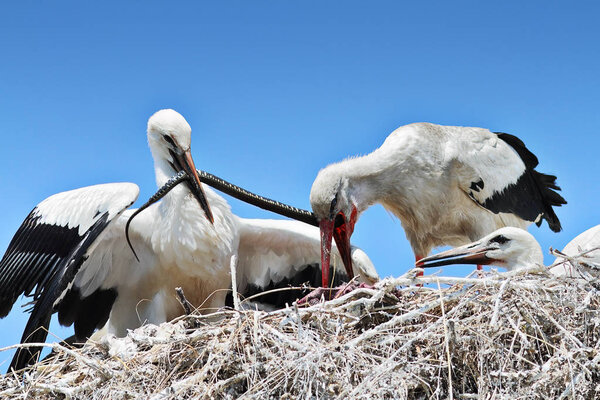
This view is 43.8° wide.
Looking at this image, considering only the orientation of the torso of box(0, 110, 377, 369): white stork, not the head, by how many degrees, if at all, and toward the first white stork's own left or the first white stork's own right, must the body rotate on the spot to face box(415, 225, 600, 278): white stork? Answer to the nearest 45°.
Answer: approximately 45° to the first white stork's own left

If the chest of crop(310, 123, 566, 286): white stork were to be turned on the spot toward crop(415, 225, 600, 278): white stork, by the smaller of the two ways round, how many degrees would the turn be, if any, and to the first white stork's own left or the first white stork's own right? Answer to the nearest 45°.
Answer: approximately 90° to the first white stork's own left

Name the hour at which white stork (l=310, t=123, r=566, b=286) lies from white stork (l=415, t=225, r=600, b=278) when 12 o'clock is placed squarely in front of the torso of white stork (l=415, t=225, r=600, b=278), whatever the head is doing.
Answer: white stork (l=310, t=123, r=566, b=286) is roughly at 2 o'clock from white stork (l=415, t=225, r=600, b=278).

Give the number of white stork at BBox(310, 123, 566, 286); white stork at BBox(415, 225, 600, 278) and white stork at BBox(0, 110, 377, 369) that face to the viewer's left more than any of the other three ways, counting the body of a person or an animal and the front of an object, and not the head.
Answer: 2

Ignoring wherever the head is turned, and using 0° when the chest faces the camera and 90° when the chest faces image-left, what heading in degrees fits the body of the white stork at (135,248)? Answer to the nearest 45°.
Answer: approximately 315°

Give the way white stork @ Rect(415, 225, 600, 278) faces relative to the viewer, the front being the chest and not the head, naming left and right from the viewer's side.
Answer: facing to the left of the viewer

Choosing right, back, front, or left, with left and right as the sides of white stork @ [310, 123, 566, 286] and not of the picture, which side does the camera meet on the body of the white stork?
left

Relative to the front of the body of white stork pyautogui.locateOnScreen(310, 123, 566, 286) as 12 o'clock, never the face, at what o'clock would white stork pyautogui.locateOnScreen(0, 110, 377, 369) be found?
white stork pyautogui.locateOnScreen(0, 110, 377, 369) is roughly at 11 o'clock from white stork pyautogui.locateOnScreen(310, 123, 566, 286).

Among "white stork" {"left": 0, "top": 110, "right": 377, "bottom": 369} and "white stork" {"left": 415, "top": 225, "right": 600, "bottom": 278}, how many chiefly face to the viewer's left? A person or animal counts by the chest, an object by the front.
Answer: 1

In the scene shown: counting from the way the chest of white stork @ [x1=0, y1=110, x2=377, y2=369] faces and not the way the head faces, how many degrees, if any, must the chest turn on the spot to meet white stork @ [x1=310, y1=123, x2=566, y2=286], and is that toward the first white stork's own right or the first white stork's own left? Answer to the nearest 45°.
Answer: approximately 45° to the first white stork's own left

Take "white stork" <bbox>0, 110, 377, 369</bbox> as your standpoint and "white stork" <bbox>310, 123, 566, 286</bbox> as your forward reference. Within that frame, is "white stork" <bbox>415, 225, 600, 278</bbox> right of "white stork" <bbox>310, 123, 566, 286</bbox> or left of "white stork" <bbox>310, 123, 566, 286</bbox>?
right

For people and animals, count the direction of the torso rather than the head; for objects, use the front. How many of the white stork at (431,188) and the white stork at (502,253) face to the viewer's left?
2

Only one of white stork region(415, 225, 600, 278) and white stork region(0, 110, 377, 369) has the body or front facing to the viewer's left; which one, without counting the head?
white stork region(415, 225, 600, 278)
